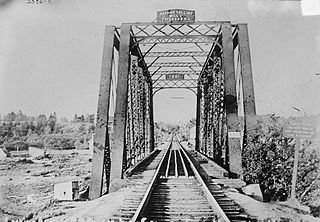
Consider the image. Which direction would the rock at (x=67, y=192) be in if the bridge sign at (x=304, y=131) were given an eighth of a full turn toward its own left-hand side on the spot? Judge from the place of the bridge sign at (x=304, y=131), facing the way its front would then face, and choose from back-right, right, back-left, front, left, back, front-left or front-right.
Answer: back-right

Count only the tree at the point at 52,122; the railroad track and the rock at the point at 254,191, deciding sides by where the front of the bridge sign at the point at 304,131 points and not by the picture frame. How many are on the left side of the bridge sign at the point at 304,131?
0

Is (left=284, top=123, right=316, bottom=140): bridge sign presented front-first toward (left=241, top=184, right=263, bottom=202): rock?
no

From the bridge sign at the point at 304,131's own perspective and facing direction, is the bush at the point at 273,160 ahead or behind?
behind

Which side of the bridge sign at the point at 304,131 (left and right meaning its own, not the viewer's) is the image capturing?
front

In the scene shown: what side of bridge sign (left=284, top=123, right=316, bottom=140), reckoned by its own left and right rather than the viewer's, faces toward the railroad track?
right

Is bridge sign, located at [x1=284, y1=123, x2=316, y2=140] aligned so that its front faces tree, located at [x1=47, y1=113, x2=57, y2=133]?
no
